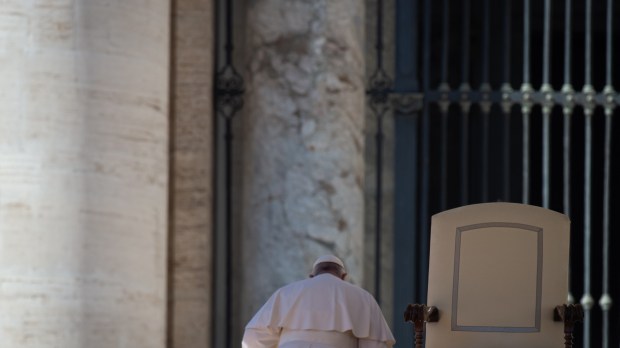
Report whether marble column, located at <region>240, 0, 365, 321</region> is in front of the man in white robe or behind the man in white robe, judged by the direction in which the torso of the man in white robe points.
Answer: in front

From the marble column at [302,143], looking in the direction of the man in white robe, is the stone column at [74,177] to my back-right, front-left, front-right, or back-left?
front-right

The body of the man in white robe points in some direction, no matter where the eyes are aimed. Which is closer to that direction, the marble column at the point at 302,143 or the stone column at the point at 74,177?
the marble column

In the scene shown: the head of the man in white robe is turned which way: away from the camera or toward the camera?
away from the camera

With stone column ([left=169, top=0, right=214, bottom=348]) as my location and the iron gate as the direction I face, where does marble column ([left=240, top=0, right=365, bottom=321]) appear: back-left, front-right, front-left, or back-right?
front-right

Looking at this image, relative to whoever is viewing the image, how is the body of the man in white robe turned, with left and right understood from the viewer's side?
facing away from the viewer
